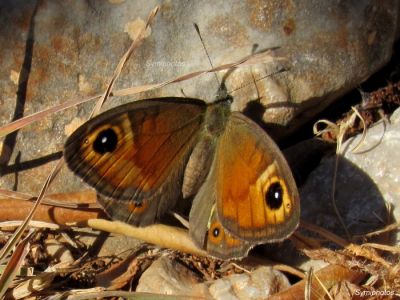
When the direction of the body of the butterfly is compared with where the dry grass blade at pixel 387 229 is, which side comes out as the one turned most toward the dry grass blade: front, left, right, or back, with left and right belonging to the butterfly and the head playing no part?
right

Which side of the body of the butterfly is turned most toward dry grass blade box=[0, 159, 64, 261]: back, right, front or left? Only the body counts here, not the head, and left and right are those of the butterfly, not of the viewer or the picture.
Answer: left

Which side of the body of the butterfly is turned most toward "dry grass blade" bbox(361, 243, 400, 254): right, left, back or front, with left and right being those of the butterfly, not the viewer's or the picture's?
right

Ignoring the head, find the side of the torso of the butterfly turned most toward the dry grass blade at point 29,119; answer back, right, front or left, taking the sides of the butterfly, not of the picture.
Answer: left

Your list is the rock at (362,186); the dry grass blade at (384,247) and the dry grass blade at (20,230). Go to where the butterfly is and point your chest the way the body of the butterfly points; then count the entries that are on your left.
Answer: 1

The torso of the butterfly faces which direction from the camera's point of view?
away from the camera
